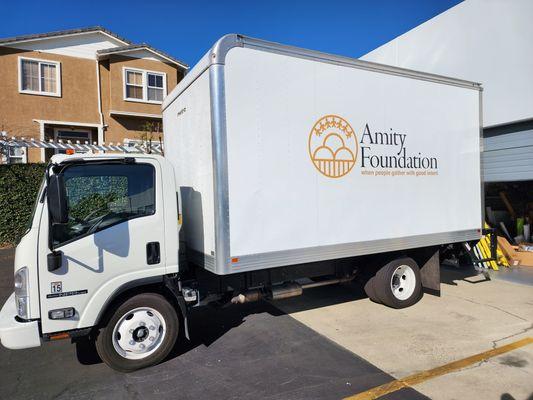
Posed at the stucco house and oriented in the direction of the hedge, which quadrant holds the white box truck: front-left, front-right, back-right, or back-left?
front-left

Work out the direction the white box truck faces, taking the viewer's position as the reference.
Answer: facing the viewer and to the left of the viewer

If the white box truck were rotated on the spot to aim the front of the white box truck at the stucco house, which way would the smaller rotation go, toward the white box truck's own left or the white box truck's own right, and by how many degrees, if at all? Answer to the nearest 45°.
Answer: approximately 90° to the white box truck's own right

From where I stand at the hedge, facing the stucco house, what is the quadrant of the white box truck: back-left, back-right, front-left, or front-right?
back-right

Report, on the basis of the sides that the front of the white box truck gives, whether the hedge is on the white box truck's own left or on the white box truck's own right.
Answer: on the white box truck's own right
